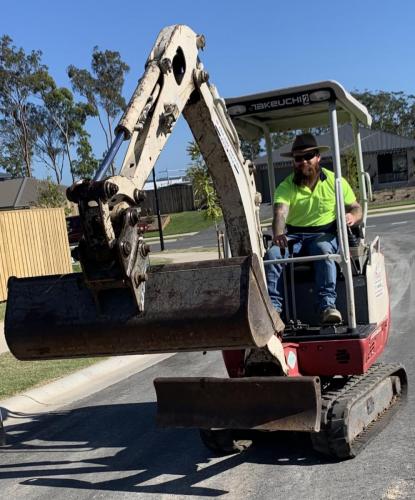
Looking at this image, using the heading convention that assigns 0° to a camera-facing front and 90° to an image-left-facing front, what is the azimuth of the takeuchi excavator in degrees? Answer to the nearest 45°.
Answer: approximately 45°

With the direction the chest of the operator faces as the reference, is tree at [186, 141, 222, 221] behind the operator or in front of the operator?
behind

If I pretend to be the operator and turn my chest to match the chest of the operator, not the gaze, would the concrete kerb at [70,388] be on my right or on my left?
on my right

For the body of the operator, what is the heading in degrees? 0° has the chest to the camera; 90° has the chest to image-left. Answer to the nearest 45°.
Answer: approximately 0°

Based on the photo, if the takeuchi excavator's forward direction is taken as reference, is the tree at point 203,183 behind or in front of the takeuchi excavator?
behind

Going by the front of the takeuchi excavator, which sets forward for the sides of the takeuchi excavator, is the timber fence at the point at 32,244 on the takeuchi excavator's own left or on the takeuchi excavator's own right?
on the takeuchi excavator's own right

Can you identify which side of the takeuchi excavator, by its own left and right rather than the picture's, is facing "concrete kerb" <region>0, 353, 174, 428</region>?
right

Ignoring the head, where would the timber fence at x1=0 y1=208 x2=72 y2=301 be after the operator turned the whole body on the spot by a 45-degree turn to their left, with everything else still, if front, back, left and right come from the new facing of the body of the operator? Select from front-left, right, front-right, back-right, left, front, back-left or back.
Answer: back
